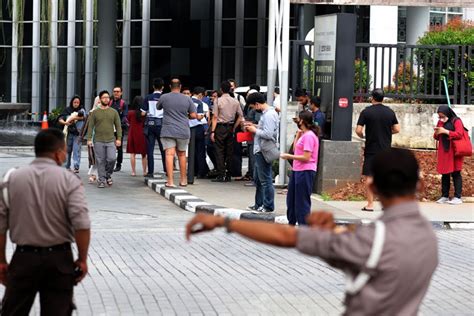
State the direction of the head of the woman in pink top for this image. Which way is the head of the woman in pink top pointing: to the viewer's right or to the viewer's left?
to the viewer's left

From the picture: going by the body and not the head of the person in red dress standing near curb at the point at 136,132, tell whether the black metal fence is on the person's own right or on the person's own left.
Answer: on the person's own right

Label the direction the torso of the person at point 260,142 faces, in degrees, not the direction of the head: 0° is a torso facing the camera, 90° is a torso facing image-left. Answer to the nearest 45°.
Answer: approximately 90°

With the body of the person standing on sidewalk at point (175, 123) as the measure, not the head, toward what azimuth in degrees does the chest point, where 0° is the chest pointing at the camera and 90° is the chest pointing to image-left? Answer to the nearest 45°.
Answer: approximately 180°

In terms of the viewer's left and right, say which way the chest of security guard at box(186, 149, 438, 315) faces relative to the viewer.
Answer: facing away from the viewer and to the left of the viewer

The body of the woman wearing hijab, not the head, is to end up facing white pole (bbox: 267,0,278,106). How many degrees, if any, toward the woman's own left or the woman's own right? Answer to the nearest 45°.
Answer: approximately 90° to the woman's own right

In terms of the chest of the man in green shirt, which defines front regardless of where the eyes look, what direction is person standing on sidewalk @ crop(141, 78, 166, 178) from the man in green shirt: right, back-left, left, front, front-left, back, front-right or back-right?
back-left

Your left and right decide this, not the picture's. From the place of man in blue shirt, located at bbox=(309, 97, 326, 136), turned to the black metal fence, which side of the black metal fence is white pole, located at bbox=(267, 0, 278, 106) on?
left

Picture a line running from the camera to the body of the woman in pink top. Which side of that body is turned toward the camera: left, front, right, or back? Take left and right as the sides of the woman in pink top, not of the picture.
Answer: left

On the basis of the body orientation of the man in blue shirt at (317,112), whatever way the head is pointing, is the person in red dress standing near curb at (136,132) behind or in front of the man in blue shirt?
in front

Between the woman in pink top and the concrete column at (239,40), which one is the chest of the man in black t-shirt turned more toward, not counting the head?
the concrete column

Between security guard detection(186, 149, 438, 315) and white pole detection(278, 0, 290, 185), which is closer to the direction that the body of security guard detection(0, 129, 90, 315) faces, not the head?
the white pole

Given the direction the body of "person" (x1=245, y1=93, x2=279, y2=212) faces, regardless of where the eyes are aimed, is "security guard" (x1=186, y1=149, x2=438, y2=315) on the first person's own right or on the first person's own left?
on the first person's own left

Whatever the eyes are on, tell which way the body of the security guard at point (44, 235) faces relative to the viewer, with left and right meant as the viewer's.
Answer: facing away from the viewer

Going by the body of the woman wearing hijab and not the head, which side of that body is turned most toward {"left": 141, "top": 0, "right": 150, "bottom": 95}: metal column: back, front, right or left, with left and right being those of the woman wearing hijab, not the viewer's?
right

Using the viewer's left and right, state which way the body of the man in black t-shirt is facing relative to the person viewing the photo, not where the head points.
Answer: facing away from the viewer
